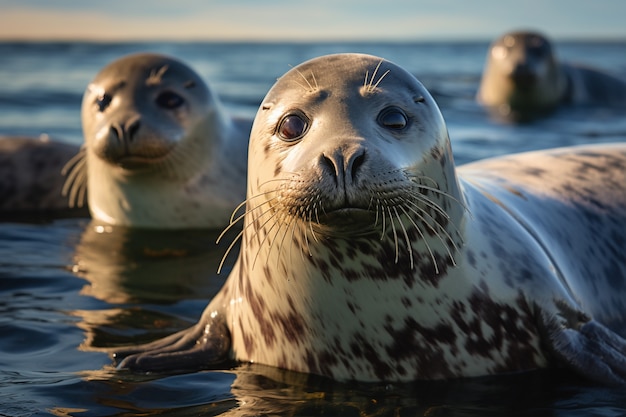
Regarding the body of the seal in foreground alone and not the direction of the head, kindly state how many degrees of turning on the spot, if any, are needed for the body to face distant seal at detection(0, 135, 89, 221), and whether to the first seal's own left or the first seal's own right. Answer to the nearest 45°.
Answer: approximately 90° to the first seal's own right

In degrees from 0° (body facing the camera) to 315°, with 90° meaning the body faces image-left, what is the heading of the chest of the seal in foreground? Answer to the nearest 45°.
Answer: approximately 45°

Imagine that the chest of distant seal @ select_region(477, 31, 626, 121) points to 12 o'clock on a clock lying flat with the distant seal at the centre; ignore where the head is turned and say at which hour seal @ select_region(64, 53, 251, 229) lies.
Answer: The seal is roughly at 11 o'clock from the distant seal.

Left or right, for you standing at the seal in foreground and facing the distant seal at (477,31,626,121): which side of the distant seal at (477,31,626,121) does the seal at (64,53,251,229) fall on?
left

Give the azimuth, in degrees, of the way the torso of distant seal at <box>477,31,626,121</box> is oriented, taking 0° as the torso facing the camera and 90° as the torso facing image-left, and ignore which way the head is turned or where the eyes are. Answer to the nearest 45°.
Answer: approximately 45°

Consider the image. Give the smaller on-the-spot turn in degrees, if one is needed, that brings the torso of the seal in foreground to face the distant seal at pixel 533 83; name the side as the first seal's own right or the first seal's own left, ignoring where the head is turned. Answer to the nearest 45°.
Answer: approximately 135° to the first seal's own right
